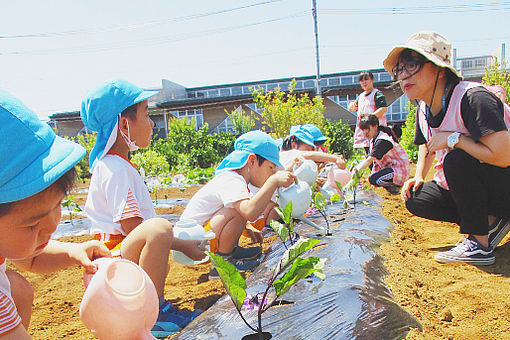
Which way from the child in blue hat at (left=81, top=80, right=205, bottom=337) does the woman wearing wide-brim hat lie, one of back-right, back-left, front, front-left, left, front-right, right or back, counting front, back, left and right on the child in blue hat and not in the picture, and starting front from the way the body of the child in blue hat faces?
front

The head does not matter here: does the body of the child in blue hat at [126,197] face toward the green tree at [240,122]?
no

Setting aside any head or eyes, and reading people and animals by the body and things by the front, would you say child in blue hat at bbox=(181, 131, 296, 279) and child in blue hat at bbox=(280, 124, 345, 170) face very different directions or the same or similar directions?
same or similar directions

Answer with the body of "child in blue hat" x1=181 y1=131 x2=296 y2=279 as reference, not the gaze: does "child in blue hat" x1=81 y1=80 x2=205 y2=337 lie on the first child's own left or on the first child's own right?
on the first child's own right

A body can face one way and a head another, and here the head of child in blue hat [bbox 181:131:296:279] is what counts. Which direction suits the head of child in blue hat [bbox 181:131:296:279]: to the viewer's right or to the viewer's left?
to the viewer's right

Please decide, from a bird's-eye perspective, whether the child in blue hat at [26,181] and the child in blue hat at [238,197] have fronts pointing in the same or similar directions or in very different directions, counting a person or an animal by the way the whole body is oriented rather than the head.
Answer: same or similar directions

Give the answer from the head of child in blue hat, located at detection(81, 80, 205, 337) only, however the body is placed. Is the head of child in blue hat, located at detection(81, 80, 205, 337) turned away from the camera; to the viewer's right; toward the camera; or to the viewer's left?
to the viewer's right

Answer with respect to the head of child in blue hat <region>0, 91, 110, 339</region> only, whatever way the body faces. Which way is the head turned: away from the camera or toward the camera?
toward the camera

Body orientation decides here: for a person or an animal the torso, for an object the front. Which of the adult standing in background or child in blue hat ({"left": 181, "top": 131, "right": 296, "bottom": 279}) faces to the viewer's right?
the child in blue hat

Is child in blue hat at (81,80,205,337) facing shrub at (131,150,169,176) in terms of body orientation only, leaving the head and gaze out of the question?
no

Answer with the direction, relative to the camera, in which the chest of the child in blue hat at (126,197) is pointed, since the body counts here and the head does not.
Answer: to the viewer's right

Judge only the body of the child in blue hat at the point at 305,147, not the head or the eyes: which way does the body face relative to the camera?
to the viewer's right

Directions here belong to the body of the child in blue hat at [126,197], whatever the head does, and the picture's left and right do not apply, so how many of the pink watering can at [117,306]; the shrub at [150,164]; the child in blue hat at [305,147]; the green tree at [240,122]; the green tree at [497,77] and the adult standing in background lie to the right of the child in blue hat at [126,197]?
1

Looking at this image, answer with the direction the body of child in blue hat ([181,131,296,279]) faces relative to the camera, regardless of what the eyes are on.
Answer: to the viewer's right
